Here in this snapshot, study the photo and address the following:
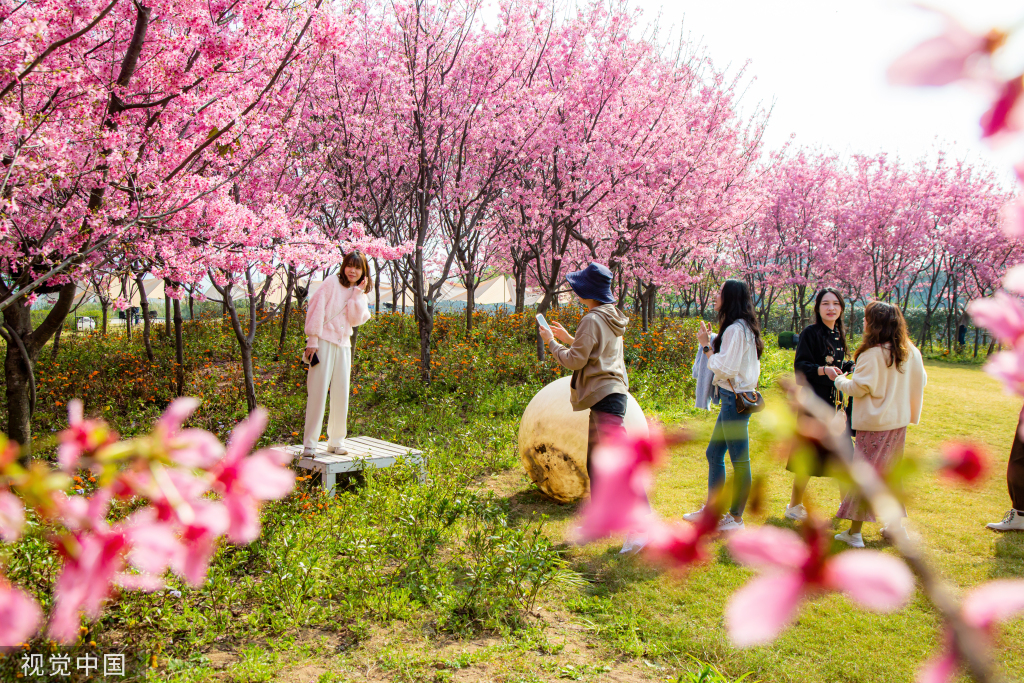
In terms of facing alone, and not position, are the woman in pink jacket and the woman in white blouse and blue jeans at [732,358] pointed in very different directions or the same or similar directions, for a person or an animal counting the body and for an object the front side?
very different directions

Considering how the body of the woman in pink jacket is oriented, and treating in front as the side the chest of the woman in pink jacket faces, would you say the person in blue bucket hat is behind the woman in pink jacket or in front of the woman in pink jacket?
in front

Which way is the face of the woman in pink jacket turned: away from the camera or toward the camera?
toward the camera

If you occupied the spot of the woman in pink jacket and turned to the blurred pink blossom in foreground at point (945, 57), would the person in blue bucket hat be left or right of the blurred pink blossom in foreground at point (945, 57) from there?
left

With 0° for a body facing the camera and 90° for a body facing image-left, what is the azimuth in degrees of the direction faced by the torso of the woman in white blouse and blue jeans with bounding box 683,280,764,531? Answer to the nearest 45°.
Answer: approximately 90°

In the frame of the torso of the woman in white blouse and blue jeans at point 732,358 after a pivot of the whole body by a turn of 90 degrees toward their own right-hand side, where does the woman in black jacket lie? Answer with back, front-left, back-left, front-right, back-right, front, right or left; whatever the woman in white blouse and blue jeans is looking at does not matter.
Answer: front-right

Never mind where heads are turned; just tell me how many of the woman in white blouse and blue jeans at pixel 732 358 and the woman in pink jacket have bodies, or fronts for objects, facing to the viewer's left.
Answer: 1

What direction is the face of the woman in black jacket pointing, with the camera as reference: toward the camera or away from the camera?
toward the camera

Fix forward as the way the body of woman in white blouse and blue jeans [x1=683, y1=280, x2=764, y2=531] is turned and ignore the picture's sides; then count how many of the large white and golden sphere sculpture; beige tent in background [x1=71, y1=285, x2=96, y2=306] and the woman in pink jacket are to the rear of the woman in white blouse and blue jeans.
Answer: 0

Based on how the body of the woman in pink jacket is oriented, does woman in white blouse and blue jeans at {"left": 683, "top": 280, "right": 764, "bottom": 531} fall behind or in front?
in front

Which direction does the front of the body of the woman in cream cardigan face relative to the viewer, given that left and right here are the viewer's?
facing away from the viewer and to the left of the viewer

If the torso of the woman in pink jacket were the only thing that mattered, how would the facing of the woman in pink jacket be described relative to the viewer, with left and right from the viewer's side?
facing the viewer and to the right of the viewer

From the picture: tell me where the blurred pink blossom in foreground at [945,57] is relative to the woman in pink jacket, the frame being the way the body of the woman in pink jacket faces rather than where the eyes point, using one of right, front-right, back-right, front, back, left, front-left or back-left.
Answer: front-right
